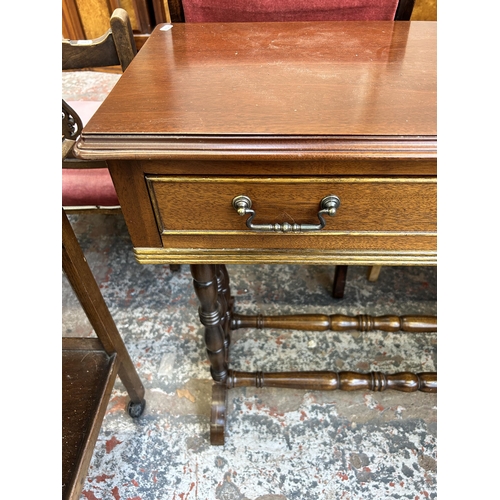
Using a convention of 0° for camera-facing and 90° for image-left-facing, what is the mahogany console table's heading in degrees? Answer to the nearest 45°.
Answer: approximately 0°
